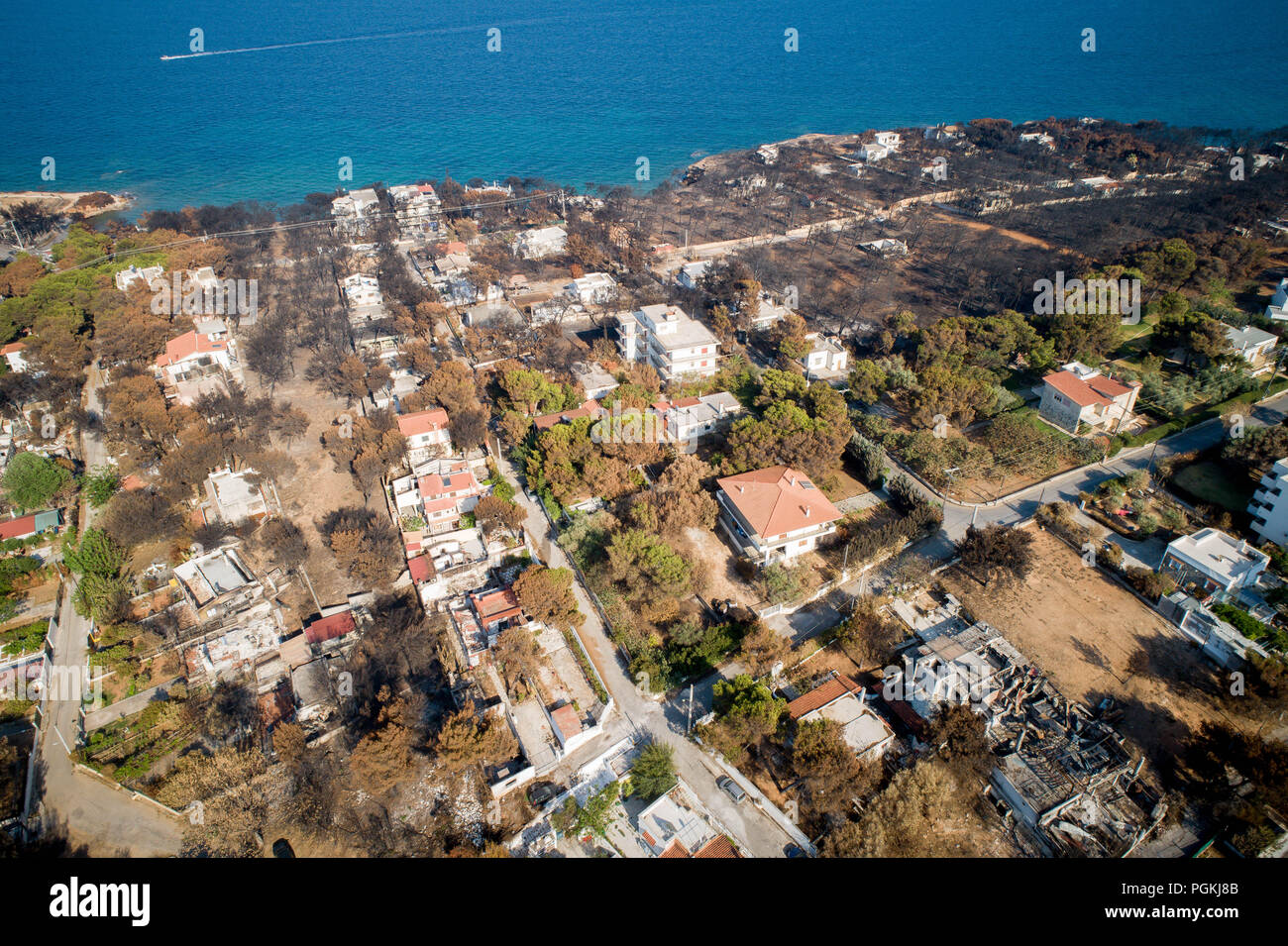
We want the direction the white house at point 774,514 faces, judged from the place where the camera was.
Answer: facing the viewer

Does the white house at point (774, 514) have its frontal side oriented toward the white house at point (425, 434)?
no

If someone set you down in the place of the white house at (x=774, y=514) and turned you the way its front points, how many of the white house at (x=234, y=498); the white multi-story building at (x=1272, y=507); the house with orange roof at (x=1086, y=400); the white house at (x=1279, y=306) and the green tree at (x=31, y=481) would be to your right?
2

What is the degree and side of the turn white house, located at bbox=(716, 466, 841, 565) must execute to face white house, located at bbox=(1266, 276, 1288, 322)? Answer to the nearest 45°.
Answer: approximately 135° to its left

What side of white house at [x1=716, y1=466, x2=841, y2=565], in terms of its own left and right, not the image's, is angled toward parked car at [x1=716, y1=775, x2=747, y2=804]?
front

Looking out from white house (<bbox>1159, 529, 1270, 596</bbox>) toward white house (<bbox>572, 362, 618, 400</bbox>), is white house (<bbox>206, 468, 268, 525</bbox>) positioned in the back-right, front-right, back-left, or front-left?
front-left

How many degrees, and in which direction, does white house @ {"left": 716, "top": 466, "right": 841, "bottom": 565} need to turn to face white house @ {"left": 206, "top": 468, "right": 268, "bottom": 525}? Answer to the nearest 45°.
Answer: approximately 90° to its right

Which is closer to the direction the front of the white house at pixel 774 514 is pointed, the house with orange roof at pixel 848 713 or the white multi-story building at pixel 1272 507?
the house with orange roof

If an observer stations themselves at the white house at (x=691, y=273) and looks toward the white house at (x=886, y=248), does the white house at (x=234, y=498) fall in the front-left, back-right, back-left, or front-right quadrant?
back-right

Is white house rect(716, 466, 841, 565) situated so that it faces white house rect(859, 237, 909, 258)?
no

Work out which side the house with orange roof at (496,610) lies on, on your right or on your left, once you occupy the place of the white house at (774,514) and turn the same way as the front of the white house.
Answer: on your right

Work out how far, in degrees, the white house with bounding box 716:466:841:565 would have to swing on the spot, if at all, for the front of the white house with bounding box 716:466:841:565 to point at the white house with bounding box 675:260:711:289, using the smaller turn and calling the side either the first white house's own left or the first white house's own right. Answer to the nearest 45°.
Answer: approximately 180°

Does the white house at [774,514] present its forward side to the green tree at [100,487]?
no
